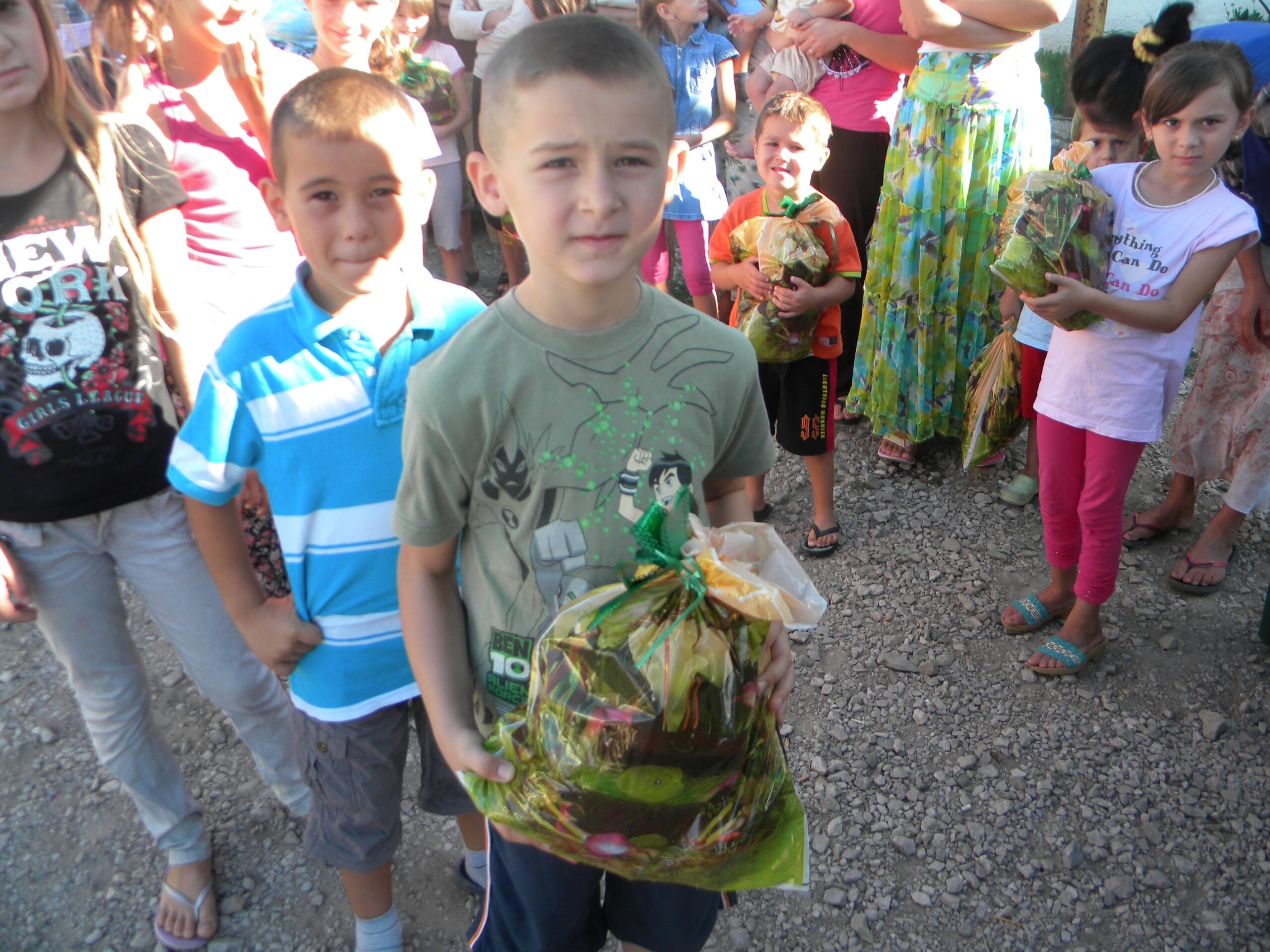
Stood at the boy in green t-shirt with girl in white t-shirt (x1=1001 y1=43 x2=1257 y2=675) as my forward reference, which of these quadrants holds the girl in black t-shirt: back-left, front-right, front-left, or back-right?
back-left

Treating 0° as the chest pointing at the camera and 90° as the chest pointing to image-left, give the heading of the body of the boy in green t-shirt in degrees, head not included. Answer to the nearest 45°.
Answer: approximately 0°

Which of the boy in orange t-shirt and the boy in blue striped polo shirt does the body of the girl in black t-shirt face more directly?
the boy in blue striped polo shirt

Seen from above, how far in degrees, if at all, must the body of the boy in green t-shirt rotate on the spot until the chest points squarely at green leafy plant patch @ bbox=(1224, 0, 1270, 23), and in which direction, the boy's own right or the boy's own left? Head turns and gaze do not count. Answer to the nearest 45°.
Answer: approximately 135° to the boy's own left

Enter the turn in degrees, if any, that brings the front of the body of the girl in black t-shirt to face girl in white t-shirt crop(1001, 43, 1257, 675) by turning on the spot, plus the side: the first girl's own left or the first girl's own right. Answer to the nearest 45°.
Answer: approximately 90° to the first girl's own left

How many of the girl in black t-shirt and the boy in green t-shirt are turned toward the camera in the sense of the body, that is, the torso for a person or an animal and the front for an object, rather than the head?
2

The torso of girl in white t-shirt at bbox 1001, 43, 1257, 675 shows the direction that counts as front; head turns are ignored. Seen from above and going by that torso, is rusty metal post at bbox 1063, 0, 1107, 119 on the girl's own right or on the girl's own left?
on the girl's own right

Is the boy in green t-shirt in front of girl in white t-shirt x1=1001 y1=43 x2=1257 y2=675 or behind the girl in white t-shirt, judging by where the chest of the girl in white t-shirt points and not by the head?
in front

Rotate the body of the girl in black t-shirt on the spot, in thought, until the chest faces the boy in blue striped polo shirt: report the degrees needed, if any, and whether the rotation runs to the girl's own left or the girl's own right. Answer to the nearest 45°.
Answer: approximately 45° to the girl's own left

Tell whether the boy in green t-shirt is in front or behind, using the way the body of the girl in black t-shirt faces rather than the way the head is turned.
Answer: in front
